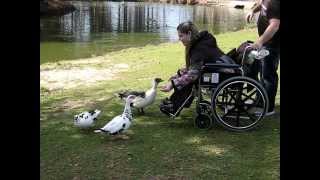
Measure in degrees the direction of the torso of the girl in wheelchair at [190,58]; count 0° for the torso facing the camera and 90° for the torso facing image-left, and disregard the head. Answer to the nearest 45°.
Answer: approximately 90°

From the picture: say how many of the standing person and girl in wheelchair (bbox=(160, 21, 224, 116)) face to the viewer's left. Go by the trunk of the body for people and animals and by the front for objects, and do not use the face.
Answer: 2

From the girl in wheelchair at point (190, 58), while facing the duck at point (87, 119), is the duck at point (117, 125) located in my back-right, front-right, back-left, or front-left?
front-left

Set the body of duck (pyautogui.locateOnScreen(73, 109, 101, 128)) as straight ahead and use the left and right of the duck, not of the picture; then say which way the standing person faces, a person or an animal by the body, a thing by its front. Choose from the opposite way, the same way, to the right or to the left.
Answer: the same way

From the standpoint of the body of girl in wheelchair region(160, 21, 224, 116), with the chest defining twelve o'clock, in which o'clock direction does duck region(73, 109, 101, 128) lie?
The duck is roughly at 12 o'clock from the girl in wheelchair.

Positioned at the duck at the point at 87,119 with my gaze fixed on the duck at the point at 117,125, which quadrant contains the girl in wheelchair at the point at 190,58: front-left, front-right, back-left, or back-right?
front-left

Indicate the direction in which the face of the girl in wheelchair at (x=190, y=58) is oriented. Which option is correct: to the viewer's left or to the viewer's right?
to the viewer's left

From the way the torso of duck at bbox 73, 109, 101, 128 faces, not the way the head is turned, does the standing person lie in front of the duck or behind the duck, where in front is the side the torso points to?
behind

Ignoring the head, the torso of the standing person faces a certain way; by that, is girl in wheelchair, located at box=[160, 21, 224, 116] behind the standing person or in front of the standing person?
in front

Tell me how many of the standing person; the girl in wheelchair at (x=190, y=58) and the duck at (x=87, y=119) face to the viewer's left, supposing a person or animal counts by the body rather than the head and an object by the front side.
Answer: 3

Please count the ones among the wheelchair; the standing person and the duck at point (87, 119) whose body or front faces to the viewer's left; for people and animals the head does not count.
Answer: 3

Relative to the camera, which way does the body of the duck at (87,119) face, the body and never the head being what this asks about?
to the viewer's left

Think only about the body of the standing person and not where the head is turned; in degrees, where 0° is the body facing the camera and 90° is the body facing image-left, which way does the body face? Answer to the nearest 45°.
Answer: approximately 90°

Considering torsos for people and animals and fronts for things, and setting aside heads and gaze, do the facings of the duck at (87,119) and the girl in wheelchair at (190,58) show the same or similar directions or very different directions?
same or similar directions

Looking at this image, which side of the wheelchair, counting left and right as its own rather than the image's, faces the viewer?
left
